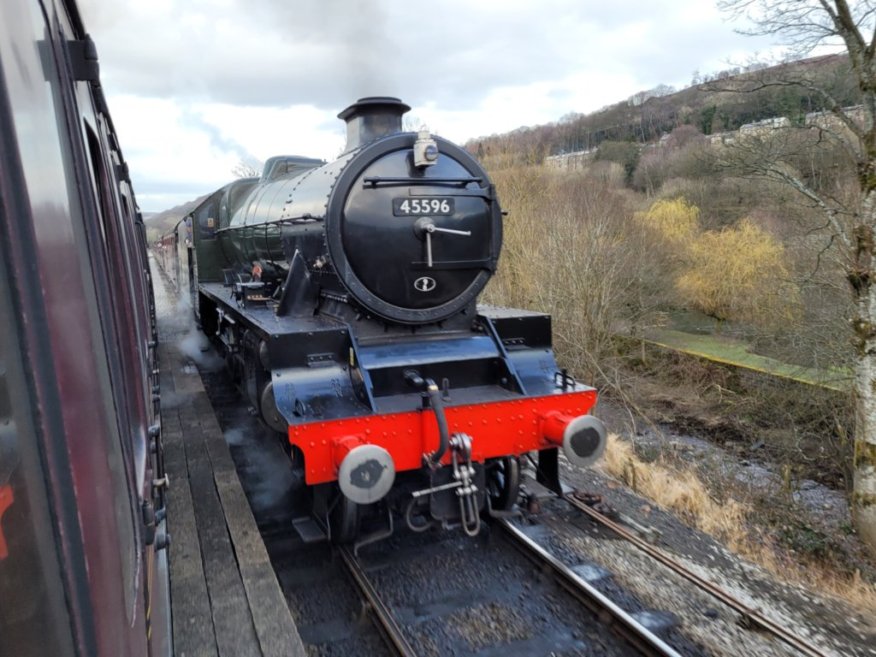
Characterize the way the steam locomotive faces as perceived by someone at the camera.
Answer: facing the viewer and to the right of the viewer
